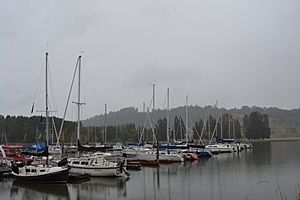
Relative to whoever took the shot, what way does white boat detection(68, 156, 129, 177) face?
facing away from the viewer and to the left of the viewer

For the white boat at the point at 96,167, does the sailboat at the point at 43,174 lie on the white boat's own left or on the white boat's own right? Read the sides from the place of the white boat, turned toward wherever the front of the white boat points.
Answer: on the white boat's own left
